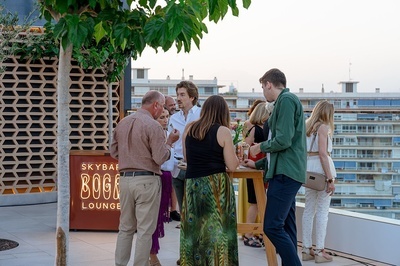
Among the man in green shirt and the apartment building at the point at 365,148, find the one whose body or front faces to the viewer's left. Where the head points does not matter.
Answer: the man in green shirt

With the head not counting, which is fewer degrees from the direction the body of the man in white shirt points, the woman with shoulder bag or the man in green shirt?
the man in green shirt

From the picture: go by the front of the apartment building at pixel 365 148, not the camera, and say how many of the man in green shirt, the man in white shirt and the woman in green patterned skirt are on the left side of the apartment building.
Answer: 0

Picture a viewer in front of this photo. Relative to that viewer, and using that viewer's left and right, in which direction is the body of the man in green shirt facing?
facing to the left of the viewer

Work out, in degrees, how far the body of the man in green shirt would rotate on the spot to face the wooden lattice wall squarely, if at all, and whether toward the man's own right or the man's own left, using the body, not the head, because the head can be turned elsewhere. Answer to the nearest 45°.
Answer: approximately 45° to the man's own right

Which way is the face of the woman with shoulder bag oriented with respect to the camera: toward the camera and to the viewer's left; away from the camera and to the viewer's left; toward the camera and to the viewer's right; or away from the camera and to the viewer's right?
away from the camera and to the viewer's left

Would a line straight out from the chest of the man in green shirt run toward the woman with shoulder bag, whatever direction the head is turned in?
no

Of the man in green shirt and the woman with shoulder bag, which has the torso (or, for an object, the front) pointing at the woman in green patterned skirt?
the man in green shirt

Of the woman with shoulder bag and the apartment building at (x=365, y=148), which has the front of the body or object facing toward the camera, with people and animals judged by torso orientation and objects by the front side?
the apartment building

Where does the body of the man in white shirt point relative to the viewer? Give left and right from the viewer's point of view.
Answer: facing the viewer and to the left of the viewer

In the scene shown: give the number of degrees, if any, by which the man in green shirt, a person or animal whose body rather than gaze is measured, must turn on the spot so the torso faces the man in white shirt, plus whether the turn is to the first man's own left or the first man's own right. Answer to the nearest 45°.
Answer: approximately 45° to the first man's own right

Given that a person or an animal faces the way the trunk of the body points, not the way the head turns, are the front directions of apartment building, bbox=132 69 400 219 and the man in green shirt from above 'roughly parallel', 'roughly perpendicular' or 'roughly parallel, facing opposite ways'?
roughly perpendicular

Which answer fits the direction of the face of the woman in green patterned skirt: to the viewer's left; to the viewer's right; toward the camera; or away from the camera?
away from the camera

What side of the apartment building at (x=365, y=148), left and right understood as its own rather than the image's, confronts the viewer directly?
front
